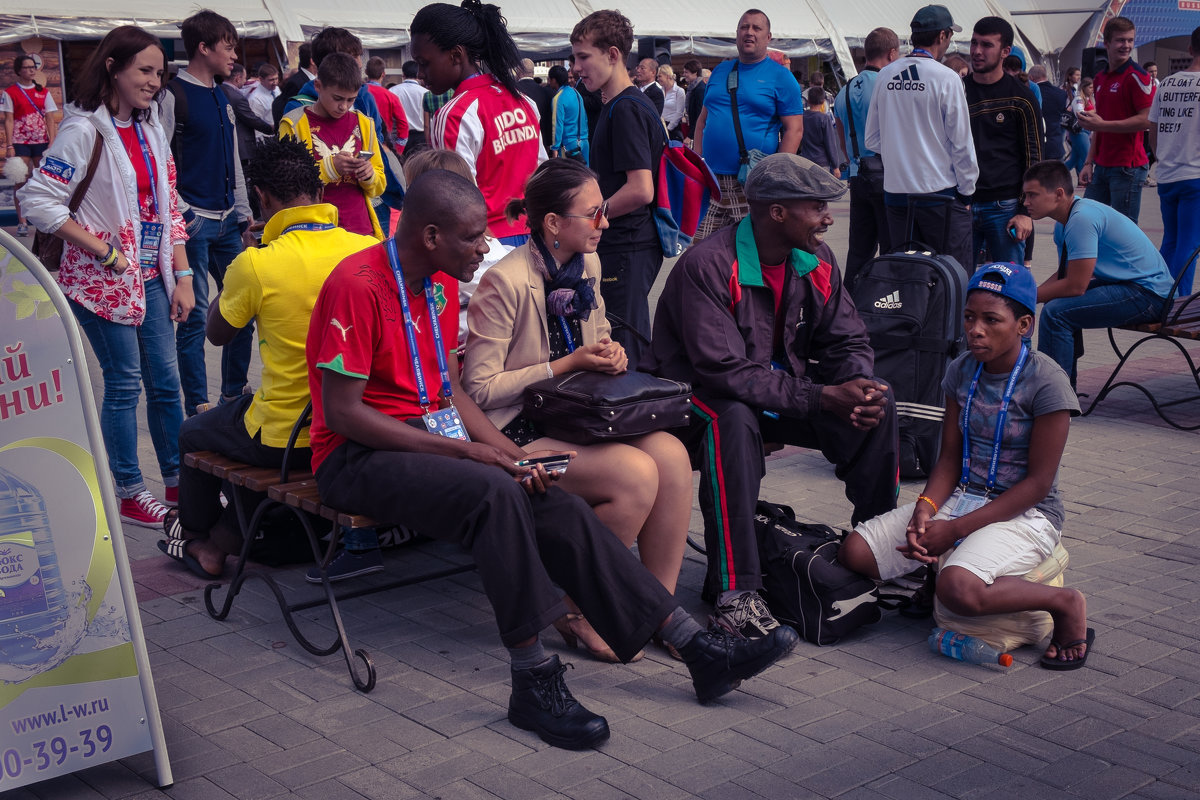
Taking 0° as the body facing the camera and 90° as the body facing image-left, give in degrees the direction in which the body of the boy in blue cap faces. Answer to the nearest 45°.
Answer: approximately 45°

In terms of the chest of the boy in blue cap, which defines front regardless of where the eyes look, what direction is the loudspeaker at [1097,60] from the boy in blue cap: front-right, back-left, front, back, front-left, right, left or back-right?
back-right

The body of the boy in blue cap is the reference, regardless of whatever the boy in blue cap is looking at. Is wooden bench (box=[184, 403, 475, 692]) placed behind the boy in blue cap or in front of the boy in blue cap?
in front

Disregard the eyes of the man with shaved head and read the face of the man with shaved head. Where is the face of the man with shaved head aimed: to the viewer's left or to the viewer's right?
to the viewer's right

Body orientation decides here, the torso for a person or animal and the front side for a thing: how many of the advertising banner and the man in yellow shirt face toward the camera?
1

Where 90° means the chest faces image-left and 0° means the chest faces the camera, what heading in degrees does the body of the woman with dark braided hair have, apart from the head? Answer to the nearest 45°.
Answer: approximately 135°

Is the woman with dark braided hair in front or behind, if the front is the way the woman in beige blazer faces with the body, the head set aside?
behind

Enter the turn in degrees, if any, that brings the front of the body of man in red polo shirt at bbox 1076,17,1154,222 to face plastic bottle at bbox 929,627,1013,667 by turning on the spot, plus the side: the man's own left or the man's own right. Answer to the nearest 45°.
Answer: approximately 45° to the man's own left

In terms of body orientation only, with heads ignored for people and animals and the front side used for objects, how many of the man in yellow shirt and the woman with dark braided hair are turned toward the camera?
0

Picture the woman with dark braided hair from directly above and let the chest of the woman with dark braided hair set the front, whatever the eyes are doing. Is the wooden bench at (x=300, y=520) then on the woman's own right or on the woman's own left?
on the woman's own left
